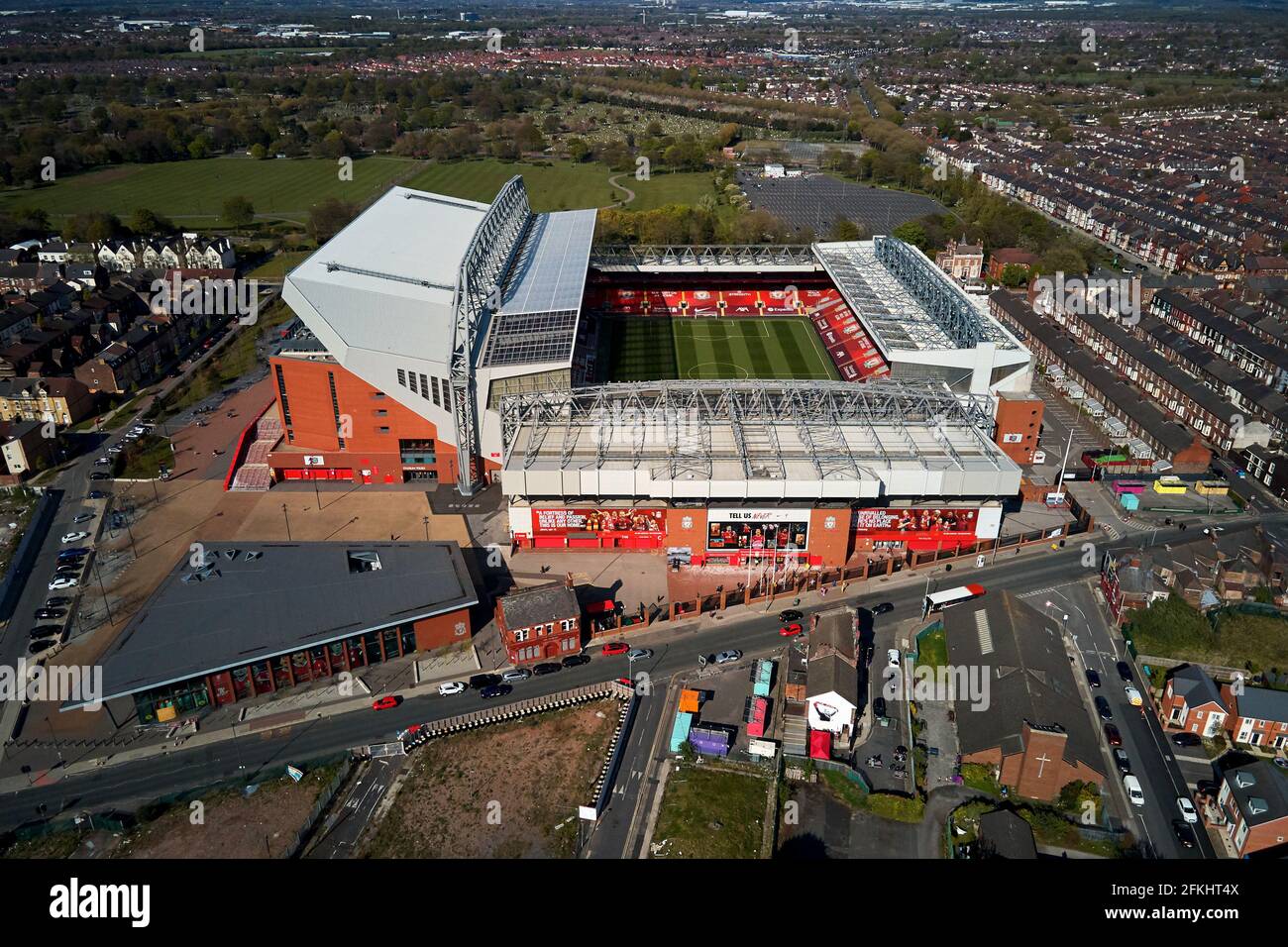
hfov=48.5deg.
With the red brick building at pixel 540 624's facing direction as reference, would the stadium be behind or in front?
behind

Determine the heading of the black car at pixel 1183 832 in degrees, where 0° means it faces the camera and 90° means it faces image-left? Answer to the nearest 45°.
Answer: approximately 315°

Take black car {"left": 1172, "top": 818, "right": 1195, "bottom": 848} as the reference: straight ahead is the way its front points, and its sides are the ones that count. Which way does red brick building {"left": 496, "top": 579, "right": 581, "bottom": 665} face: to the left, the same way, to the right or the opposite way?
the same way

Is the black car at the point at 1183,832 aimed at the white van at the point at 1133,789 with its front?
no

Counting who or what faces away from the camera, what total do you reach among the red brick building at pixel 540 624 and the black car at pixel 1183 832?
0

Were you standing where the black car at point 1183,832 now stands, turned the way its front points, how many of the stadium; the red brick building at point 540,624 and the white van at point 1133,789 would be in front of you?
0

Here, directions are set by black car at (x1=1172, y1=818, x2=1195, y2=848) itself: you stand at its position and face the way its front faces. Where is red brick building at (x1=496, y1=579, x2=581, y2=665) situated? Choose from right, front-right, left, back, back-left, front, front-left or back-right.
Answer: back-right

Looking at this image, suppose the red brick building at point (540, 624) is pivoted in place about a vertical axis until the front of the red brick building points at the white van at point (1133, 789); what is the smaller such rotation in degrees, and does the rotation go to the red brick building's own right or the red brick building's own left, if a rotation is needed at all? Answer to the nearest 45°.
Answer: approximately 45° to the red brick building's own left

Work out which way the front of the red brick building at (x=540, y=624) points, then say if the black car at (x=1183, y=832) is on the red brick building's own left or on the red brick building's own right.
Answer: on the red brick building's own left

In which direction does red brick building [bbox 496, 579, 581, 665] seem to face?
toward the camera

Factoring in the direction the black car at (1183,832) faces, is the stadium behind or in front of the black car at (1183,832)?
behind
